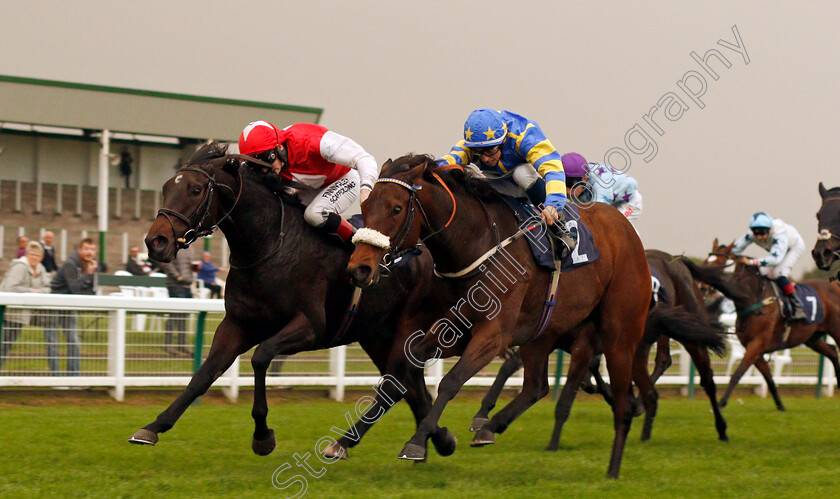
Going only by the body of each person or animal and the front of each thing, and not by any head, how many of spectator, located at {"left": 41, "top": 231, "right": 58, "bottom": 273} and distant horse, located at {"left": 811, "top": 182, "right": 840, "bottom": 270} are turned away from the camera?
0

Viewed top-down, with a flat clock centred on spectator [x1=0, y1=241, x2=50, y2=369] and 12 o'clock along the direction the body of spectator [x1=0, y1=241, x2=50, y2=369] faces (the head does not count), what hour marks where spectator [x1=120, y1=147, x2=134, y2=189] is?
spectator [x1=120, y1=147, x2=134, y2=189] is roughly at 8 o'clock from spectator [x1=0, y1=241, x2=50, y2=369].

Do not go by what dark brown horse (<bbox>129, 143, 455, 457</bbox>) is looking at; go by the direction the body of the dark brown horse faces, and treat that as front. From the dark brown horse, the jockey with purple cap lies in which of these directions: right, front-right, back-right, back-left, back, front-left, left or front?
back

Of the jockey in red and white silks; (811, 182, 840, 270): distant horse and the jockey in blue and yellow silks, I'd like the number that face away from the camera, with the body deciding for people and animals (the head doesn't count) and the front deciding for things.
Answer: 0

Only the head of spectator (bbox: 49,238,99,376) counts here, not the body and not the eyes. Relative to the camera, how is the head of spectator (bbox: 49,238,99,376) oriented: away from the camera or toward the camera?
toward the camera

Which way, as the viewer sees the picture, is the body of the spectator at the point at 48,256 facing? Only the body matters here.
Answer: toward the camera

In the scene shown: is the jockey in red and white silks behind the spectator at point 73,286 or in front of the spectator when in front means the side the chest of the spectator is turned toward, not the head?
in front

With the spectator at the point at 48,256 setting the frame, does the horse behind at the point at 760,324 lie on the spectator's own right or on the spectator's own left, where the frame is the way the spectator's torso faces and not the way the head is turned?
on the spectator's own left

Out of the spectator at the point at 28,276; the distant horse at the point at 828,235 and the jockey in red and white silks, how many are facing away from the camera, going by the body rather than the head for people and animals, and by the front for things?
0

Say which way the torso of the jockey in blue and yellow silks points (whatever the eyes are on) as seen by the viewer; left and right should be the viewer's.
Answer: facing the viewer and to the left of the viewer

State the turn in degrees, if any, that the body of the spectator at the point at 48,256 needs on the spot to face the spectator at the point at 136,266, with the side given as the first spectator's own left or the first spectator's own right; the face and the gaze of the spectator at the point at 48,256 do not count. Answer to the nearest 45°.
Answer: approximately 135° to the first spectator's own left

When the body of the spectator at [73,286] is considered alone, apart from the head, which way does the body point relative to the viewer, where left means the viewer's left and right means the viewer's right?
facing the viewer and to the right of the viewer

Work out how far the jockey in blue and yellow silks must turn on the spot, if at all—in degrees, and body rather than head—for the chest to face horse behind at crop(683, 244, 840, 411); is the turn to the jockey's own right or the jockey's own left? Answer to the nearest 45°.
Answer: approximately 180°

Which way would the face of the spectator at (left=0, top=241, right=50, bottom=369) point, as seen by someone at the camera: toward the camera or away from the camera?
toward the camera

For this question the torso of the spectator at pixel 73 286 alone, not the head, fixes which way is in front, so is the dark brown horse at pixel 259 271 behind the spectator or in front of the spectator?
in front

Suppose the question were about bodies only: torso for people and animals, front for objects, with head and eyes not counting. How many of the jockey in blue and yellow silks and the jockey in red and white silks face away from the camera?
0
